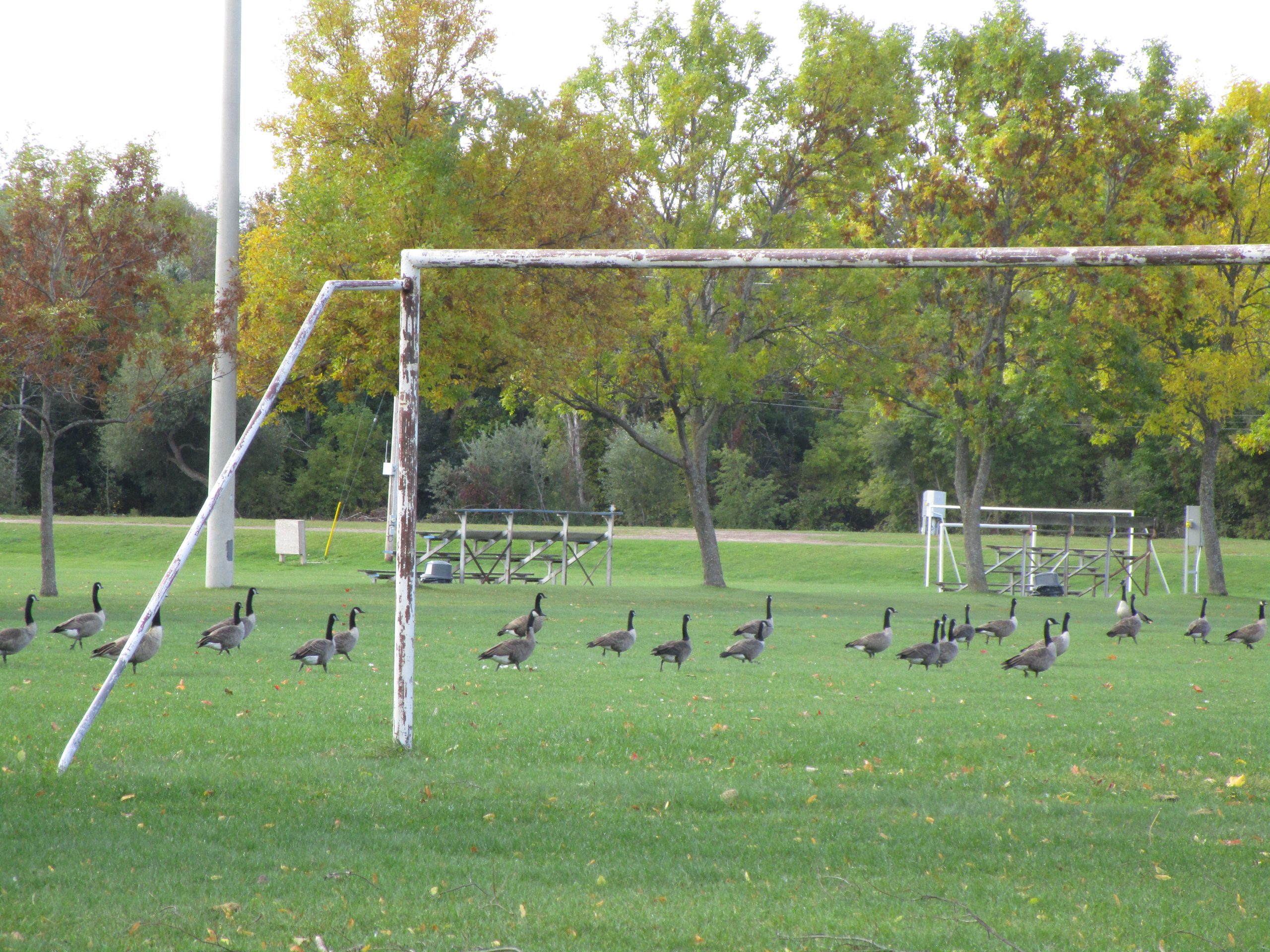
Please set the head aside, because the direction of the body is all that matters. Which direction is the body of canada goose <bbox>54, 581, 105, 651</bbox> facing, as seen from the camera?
to the viewer's right

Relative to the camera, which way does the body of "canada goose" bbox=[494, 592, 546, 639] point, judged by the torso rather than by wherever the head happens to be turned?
to the viewer's right

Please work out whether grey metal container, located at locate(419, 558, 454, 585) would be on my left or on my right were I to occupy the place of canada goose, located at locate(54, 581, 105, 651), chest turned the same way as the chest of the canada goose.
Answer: on my left

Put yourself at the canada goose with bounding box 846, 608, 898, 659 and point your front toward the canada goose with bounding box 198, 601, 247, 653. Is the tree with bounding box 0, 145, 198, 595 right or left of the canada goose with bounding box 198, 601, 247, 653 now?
right

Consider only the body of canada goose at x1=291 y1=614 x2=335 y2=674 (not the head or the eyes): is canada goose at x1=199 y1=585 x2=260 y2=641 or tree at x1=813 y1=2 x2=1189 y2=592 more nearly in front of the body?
the tree

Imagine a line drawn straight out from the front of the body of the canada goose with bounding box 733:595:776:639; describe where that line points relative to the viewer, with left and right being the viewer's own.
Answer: facing to the right of the viewer

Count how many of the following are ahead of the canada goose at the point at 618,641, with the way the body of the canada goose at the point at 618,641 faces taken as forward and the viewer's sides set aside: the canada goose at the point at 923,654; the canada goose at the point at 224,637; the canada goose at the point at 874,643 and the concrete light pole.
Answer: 2

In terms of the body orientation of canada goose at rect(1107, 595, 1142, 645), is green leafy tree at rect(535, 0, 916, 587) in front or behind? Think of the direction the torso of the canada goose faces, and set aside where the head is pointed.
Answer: behind

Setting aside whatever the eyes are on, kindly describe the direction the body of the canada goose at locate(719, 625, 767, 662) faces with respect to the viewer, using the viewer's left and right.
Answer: facing to the right of the viewer

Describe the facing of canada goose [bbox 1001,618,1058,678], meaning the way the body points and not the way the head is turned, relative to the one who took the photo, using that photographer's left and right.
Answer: facing to the right of the viewer

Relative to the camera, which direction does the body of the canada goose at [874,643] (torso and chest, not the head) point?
to the viewer's right

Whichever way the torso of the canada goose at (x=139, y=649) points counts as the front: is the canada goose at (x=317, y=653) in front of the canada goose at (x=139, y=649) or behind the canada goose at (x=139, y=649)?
in front

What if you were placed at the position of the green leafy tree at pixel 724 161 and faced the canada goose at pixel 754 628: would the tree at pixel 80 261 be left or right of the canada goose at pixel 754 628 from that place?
right
